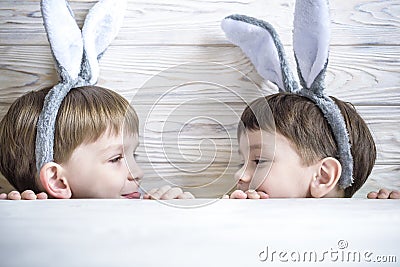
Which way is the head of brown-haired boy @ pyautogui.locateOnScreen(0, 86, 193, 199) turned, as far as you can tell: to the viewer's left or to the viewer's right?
to the viewer's right
